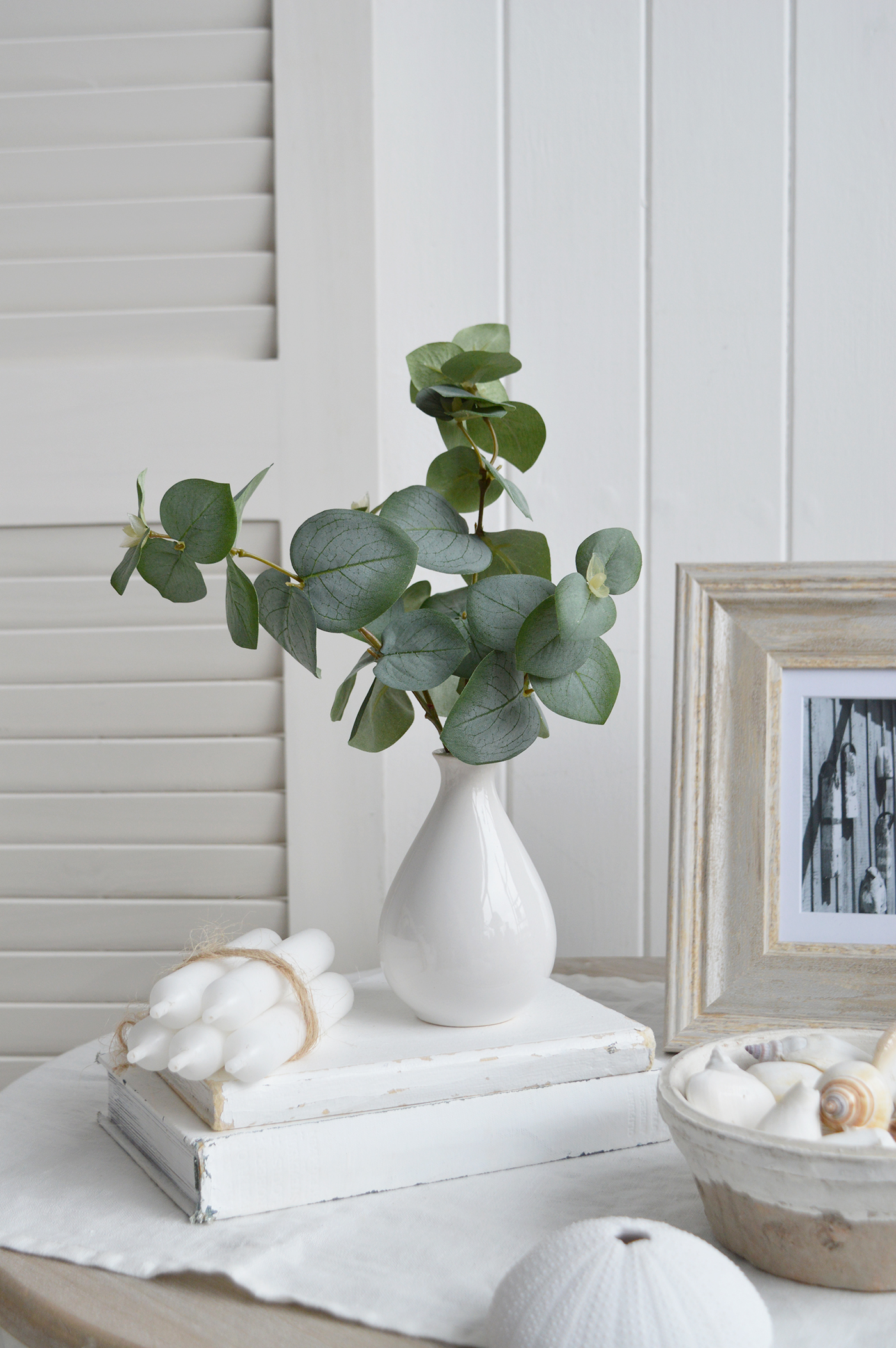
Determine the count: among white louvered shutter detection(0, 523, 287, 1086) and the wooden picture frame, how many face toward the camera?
2

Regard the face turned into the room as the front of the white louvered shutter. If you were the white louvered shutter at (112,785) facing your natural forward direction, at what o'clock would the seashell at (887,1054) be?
The seashell is roughly at 11 o'clock from the white louvered shutter.

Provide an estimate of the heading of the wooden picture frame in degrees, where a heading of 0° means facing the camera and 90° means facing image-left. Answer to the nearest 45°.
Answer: approximately 0°

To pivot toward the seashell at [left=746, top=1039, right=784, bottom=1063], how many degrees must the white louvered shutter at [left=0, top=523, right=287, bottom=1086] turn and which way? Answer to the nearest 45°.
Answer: approximately 45° to its left
